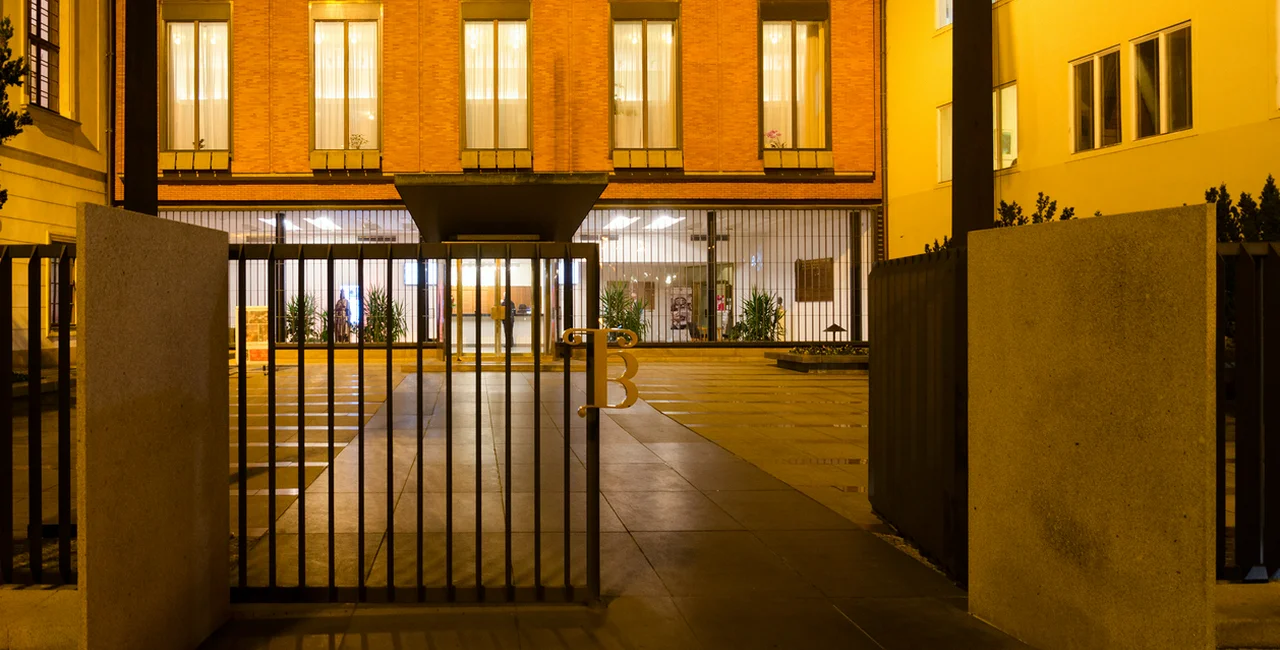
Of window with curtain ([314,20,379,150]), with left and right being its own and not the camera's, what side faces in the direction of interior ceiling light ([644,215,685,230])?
left

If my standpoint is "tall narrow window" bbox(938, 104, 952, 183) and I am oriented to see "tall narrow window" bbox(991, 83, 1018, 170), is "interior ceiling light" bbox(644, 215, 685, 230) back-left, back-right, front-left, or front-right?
back-right

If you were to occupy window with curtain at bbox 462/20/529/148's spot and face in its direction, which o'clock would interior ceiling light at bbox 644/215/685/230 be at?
The interior ceiling light is roughly at 9 o'clock from the window with curtain.

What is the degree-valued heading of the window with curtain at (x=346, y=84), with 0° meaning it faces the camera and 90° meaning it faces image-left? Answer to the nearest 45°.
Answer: approximately 0°

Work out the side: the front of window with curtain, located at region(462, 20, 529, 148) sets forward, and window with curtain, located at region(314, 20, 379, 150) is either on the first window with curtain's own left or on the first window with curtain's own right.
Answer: on the first window with curtain's own right

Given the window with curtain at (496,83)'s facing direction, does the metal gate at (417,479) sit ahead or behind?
ahead

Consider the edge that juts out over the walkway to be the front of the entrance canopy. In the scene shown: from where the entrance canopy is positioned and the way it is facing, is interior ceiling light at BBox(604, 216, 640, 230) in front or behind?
behind
